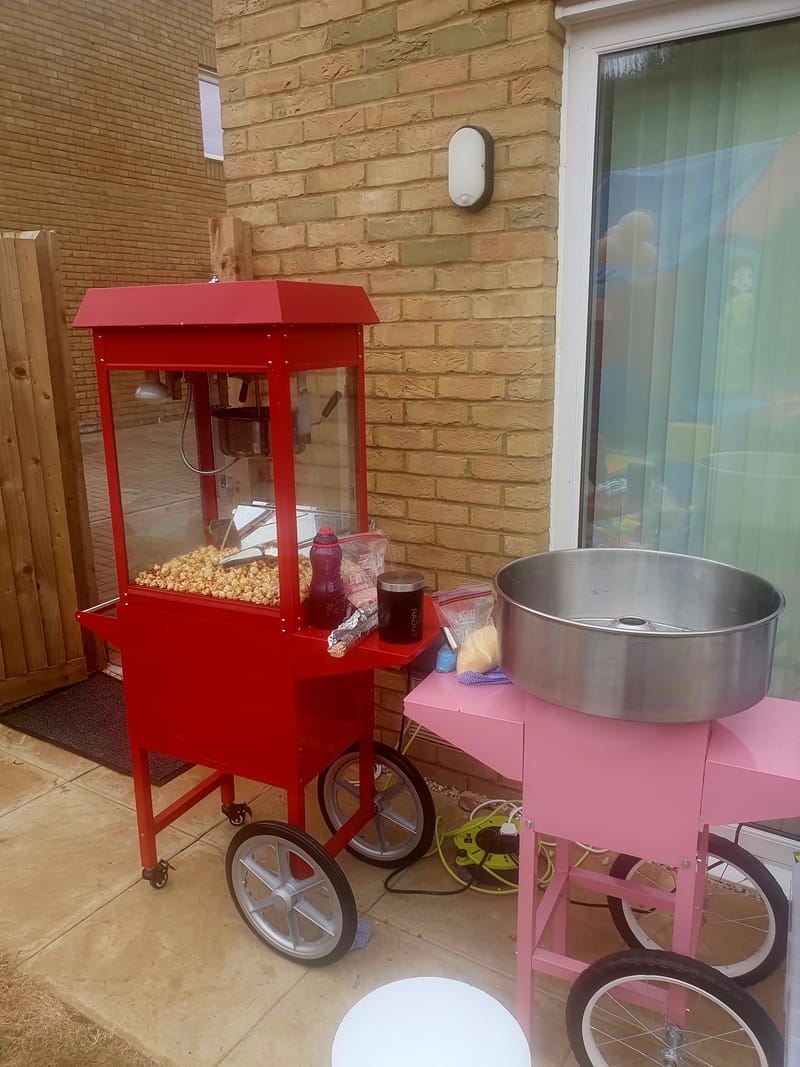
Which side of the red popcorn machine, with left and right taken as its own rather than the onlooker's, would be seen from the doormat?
right

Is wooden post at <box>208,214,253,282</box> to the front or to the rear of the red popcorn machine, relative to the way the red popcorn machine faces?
to the rear

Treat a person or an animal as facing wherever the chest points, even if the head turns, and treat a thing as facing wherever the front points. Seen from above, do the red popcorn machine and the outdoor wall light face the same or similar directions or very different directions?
same or similar directions

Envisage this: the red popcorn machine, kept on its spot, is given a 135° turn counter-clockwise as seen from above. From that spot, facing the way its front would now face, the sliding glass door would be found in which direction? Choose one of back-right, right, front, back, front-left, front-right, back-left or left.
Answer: front

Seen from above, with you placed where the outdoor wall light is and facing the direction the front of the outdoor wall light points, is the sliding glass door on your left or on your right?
on your left

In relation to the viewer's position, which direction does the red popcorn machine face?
facing the viewer and to the left of the viewer

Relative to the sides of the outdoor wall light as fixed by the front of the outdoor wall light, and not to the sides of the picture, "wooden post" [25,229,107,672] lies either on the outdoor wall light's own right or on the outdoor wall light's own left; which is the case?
on the outdoor wall light's own right

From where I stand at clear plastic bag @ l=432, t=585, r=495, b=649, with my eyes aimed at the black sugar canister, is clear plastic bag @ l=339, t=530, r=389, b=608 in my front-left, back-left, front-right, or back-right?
front-right

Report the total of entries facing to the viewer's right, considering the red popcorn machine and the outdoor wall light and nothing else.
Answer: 0
